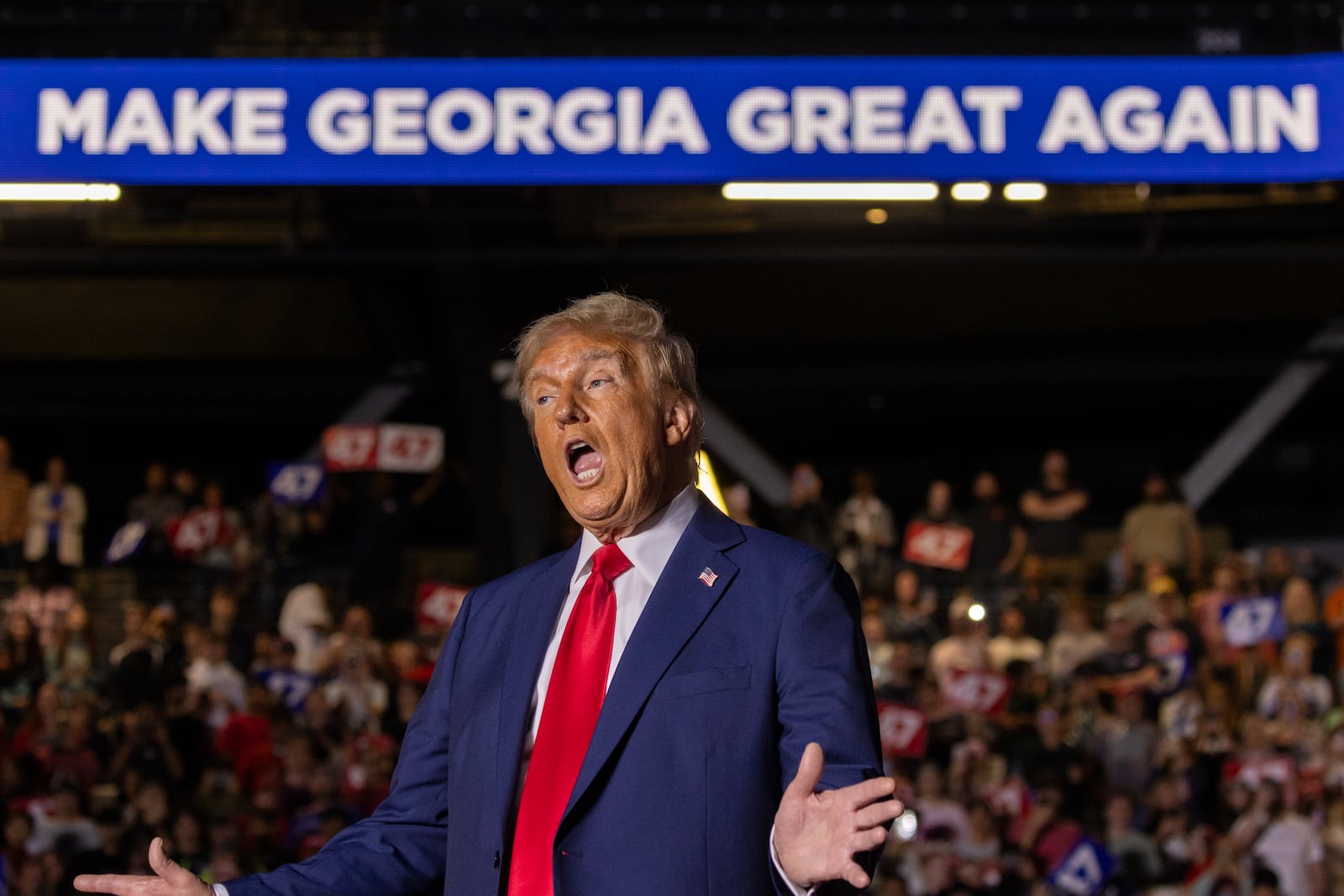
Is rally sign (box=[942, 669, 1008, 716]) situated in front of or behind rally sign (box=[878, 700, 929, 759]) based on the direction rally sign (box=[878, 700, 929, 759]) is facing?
behind

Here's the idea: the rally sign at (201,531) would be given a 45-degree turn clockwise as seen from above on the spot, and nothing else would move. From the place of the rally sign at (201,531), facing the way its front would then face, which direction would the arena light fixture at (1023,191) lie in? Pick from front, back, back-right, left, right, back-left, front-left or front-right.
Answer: left

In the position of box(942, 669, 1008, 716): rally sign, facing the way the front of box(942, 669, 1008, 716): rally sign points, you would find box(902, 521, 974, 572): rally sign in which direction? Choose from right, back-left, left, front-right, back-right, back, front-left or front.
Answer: back

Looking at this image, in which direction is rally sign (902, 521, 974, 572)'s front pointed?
toward the camera

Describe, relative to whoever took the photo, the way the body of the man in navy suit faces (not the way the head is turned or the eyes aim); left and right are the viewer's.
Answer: facing the viewer and to the left of the viewer

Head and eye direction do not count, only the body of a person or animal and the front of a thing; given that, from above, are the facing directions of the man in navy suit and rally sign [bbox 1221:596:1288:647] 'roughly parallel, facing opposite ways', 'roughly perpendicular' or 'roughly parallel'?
roughly parallel

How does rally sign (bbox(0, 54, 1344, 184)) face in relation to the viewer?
toward the camera

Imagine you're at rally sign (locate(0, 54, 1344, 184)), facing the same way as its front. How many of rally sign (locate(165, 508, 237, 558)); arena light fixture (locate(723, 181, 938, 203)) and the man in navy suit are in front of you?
1

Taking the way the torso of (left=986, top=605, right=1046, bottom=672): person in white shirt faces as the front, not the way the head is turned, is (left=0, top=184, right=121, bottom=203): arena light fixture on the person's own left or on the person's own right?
on the person's own right

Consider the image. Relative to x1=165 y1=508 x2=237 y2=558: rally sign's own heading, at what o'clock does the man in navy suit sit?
The man in navy suit is roughly at 12 o'clock from the rally sign.

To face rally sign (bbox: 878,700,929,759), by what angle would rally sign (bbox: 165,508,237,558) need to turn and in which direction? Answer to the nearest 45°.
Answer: approximately 45° to its left

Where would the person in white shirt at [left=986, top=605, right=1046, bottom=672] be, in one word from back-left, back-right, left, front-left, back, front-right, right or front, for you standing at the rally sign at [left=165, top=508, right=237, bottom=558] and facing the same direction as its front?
front-left

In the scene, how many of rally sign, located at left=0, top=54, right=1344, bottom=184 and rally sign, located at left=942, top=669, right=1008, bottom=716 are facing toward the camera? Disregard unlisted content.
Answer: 2
